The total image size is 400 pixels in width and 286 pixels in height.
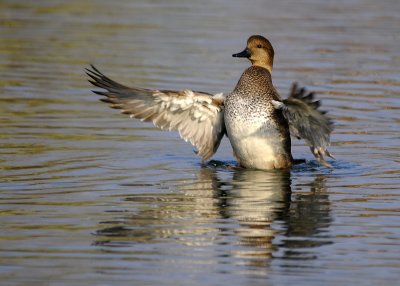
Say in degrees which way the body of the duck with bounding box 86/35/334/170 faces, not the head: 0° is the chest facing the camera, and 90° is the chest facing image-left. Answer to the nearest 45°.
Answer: approximately 45°
